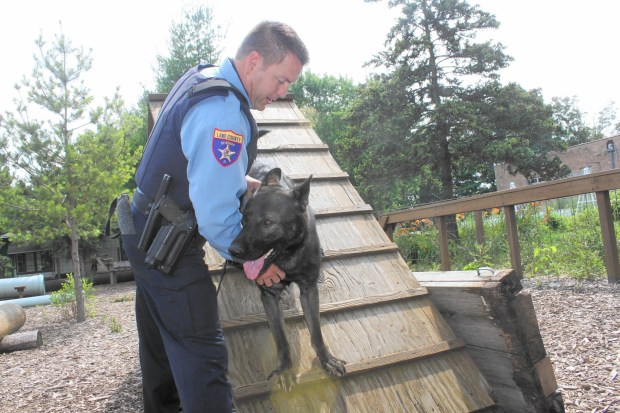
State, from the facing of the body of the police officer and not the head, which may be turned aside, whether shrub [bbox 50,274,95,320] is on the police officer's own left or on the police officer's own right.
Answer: on the police officer's own left

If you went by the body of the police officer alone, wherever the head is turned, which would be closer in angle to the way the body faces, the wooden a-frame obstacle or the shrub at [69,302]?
the wooden a-frame obstacle

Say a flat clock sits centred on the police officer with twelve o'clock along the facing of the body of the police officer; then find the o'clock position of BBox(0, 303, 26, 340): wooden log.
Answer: The wooden log is roughly at 8 o'clock from the police officer.

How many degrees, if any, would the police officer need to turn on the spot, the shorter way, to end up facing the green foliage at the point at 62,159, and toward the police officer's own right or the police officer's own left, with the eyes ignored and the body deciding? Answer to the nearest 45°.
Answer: approximately 90° to the police officer's own left

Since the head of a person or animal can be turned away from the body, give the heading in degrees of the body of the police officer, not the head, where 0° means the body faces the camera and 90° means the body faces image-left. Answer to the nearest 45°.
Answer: approximately 270°

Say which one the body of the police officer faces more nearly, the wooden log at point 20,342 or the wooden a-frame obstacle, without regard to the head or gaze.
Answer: the wooden a-frame obstacle
